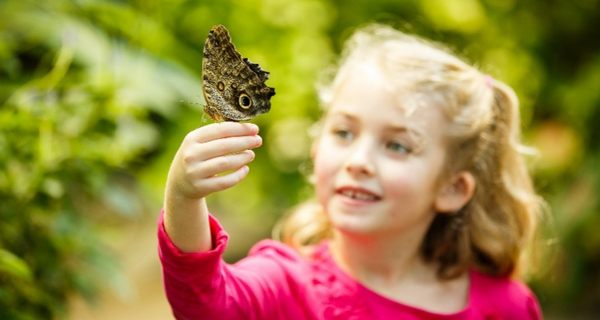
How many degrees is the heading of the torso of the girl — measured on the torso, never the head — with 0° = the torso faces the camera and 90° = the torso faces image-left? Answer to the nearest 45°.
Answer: approximately 45°

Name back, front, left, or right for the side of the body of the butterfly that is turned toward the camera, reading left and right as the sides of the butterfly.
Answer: left
